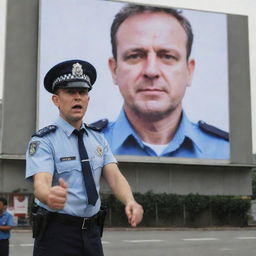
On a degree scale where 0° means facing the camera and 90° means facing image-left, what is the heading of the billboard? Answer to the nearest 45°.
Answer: approximately 0°

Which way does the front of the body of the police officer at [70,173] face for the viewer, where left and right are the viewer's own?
facing the viewer and to the right of the viewer

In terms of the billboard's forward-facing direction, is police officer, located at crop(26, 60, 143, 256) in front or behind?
in front

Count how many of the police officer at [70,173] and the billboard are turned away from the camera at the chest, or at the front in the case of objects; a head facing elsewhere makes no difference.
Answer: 0

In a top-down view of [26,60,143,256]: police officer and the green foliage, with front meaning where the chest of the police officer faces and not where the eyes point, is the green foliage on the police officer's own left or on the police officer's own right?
on the police officer's own left

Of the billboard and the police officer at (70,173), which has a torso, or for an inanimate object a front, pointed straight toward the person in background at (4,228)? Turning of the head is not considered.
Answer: the billboard

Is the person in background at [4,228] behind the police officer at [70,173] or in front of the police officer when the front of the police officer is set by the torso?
behind

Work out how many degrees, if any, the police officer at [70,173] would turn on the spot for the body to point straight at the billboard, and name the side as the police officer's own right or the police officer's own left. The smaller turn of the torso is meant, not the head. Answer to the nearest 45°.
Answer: approximately 135° to the police officer's own left

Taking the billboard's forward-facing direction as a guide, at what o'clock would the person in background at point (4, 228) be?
The person in background is roughly at 12 o'clock from the billboard.
